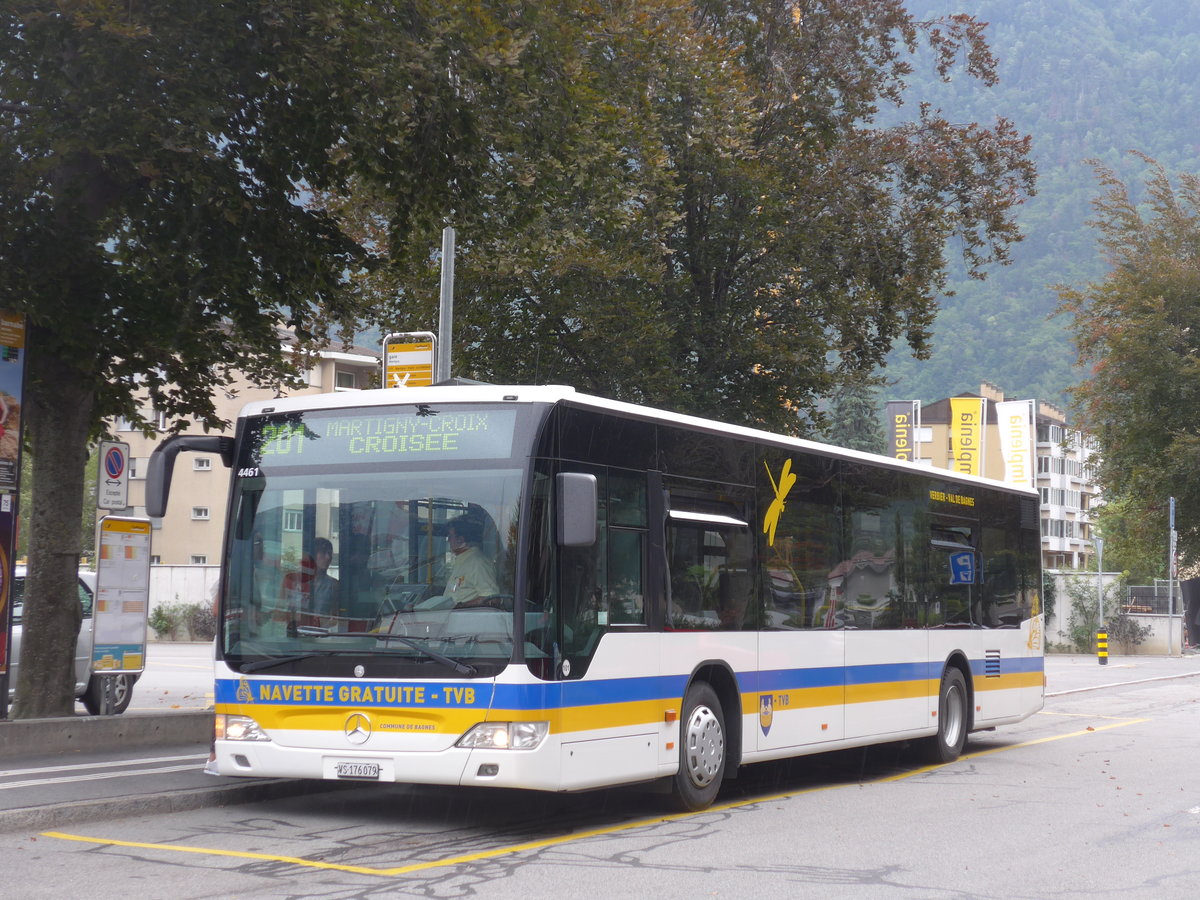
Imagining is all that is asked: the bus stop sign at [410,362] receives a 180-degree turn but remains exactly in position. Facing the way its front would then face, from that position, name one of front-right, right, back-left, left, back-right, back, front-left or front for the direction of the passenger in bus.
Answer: back

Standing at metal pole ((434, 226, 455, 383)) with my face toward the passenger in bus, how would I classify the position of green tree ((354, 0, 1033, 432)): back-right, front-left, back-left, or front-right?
back-left

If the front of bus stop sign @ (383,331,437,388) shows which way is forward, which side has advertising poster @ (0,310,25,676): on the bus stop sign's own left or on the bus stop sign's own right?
on the bus stop sign's own right

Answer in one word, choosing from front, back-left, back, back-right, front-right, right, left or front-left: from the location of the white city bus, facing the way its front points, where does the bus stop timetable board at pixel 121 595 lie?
right

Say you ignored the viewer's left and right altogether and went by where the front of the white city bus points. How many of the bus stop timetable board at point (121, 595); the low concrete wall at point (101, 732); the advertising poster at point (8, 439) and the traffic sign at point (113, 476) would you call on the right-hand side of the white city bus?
4

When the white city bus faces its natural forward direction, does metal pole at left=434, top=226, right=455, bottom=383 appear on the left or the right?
on its right

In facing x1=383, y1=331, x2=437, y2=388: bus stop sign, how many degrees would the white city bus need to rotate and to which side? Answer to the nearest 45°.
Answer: approximately 135° to its right

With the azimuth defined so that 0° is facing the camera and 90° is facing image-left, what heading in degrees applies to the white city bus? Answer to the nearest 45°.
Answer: approximately 45°

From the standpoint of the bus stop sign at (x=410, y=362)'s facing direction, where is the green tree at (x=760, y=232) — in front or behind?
behind

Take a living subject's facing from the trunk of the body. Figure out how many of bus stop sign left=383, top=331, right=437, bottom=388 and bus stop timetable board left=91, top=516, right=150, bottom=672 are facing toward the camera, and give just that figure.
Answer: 2

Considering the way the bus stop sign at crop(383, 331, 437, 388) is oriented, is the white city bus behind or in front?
in front

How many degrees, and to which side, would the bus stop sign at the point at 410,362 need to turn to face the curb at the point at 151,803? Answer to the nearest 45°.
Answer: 0° — it already faces it

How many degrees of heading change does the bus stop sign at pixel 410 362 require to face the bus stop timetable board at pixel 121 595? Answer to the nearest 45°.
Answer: approximately 45° to its right

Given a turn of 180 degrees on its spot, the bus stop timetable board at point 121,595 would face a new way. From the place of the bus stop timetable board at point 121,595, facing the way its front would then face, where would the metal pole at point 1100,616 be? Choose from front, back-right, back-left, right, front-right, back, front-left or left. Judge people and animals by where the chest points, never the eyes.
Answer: front-right

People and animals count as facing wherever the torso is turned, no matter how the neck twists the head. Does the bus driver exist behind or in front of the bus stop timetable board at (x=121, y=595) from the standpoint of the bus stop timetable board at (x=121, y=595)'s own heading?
in front

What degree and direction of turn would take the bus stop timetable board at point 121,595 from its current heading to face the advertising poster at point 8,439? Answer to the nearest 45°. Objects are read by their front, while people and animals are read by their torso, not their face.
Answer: approximately 45° to its right
